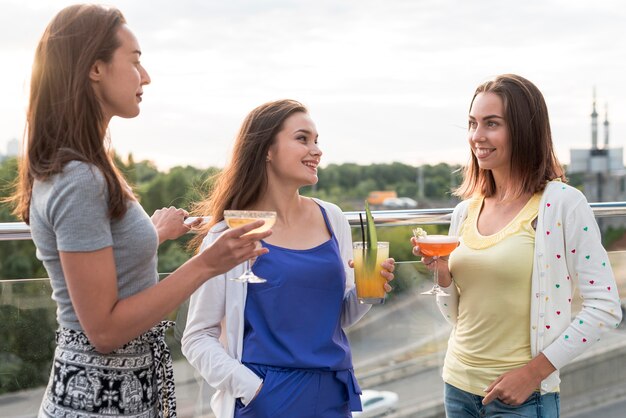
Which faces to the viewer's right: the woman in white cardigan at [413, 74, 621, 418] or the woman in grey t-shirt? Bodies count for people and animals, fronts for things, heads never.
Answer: the woman in grey t-shirt

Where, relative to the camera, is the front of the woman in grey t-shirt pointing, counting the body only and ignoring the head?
to the viewer's right

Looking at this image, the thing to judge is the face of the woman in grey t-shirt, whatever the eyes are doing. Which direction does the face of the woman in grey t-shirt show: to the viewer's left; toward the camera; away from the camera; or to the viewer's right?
to the viewer's right

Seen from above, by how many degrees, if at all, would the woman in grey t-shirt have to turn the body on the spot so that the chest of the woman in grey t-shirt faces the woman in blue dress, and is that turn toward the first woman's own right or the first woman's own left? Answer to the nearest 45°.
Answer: approximately 45° to the first woman's own left

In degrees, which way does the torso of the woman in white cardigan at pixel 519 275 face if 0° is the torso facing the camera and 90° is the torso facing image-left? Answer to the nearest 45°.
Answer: approximately 45°
